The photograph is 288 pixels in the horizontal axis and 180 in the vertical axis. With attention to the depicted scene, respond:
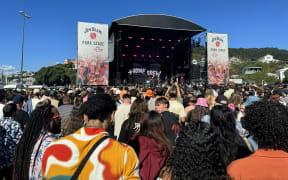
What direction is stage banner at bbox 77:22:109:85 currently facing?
toward the camera

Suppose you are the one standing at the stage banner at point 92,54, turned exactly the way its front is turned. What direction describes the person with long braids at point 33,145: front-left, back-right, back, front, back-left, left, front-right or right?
front

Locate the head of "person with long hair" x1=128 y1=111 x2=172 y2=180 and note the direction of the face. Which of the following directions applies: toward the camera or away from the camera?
away from the camera

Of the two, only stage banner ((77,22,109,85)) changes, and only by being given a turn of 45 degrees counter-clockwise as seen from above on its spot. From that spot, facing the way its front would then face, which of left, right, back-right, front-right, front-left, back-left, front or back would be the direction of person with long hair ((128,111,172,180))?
front-right

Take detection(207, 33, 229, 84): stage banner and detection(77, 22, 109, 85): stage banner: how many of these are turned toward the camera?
2

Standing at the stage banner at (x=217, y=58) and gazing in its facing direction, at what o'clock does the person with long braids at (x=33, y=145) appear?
The person with long braids is roughly at 12 o'clock from the stage banner.

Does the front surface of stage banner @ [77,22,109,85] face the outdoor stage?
no

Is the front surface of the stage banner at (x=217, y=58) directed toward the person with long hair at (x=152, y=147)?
yes

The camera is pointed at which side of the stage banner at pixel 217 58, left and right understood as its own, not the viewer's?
front
